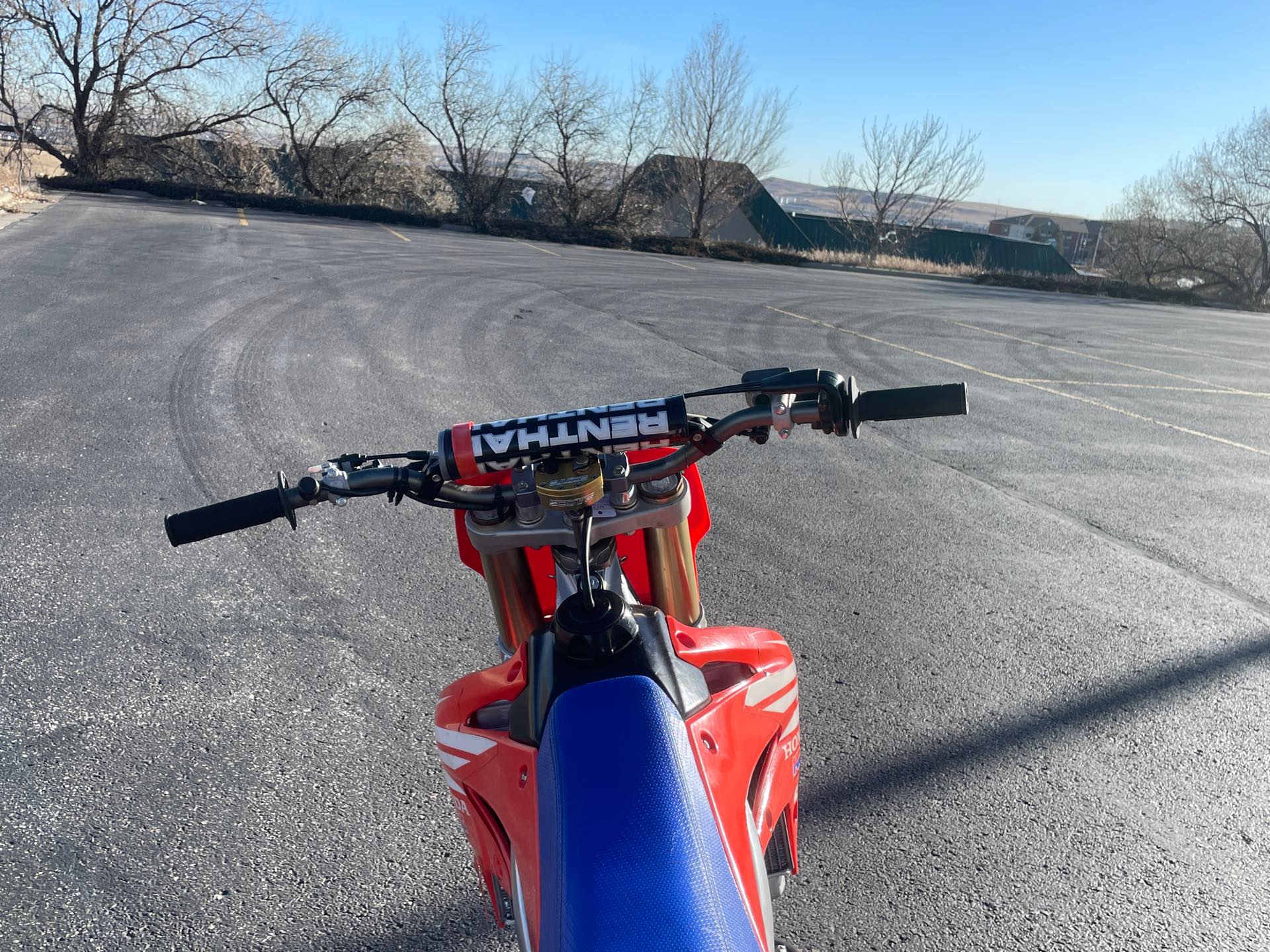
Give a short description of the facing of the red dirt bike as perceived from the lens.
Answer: facing away from the viewer

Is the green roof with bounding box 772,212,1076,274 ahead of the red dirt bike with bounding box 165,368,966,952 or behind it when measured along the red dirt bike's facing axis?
ahead

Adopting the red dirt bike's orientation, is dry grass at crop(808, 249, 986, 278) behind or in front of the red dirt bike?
in front
